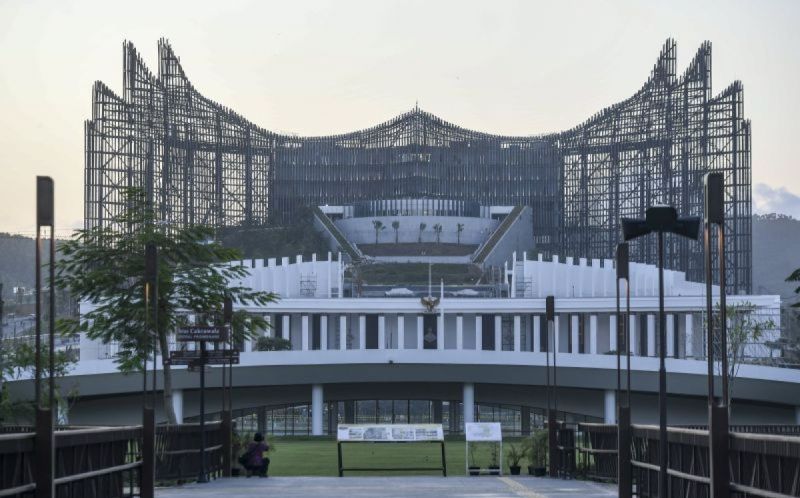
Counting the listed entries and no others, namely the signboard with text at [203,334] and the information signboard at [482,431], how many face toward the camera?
2

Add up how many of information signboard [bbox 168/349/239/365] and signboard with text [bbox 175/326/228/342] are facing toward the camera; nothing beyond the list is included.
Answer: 2

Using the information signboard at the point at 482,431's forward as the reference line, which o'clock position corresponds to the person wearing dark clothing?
The person wearing dark clothing is roughly at 2 o'clock from the information signboard.

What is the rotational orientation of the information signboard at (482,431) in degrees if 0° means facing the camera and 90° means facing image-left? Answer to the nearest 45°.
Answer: approximately 0°

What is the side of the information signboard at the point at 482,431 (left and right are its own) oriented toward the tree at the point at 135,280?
right

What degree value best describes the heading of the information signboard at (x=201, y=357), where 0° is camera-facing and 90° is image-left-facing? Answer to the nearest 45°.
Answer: approximately 0°

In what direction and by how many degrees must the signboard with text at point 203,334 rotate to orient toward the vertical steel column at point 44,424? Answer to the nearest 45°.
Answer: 0° — it already faces it
